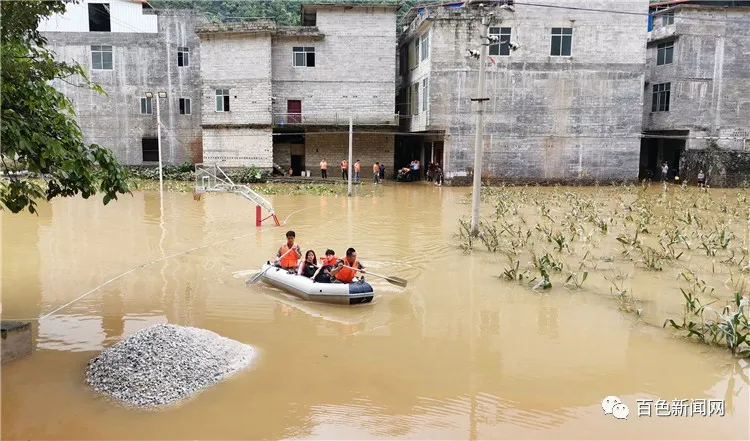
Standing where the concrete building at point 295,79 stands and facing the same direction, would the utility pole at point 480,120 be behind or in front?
in front

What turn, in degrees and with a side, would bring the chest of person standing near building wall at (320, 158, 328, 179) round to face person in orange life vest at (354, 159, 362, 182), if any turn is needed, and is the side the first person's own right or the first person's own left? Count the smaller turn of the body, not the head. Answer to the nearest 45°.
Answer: approximately 45° to the first person's own left

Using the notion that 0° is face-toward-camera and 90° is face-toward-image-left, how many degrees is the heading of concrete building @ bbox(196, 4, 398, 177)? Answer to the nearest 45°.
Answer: approximately 0°

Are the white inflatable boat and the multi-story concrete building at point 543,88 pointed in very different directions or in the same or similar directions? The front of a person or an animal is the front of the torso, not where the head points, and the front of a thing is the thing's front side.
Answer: very different directions
